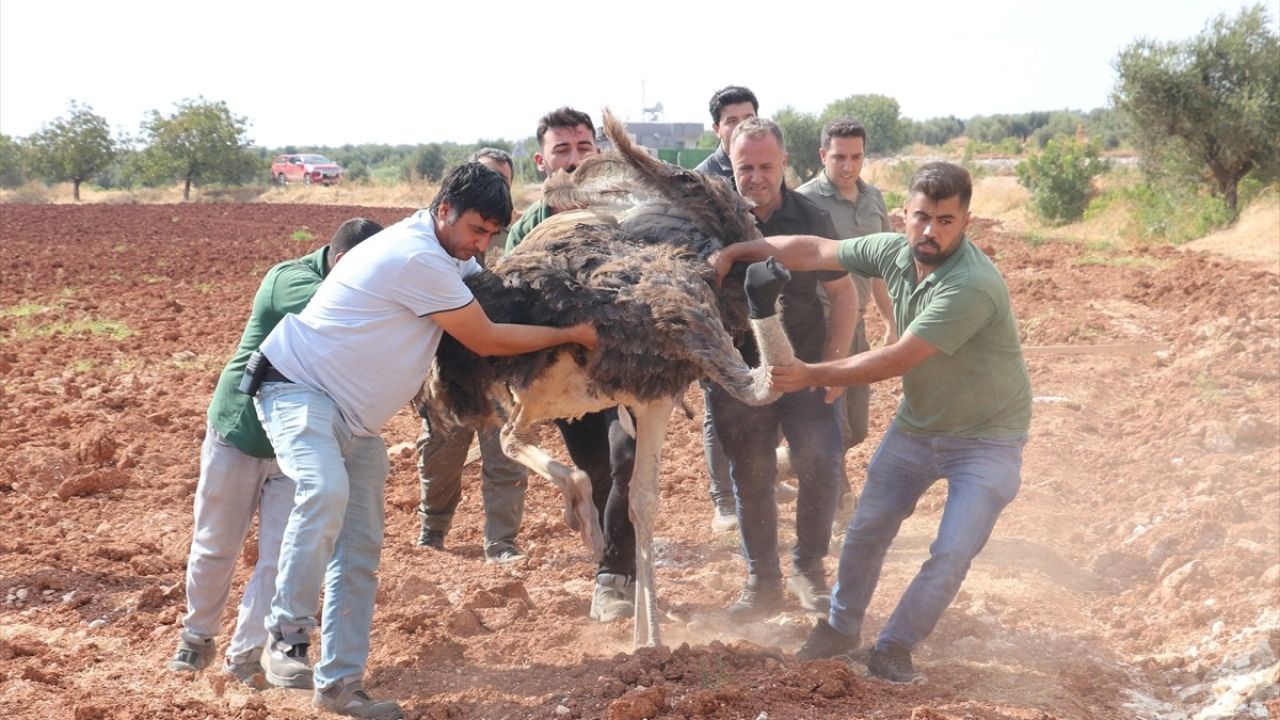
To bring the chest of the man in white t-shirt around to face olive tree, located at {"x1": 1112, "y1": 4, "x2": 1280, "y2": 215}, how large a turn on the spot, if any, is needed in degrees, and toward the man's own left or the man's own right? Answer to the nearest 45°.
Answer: approximately 45° to the man's own left

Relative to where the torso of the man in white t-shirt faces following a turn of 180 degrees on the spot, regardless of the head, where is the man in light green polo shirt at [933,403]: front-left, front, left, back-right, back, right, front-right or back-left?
back

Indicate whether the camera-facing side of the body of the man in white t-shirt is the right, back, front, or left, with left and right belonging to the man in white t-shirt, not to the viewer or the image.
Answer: right

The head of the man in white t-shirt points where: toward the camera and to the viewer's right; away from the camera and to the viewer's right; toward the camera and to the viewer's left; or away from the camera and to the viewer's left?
toward the camera and to the viewer's right

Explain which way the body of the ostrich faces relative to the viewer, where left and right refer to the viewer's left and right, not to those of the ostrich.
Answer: facing to the right of the viewer

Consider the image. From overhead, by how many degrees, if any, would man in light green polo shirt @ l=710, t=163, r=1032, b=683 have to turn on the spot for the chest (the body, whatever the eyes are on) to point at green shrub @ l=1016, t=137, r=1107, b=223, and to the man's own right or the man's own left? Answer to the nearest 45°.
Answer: approximately 135° to the man's own right

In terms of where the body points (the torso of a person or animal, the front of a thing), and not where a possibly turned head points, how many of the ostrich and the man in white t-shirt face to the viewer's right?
2

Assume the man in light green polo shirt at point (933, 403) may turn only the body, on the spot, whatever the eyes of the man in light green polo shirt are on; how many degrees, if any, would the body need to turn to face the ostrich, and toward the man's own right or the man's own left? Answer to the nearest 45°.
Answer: approximately 45° to the man's own right

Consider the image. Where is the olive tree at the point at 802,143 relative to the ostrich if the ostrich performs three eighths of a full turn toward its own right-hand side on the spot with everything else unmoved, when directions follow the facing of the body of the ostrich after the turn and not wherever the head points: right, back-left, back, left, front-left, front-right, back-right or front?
back-right

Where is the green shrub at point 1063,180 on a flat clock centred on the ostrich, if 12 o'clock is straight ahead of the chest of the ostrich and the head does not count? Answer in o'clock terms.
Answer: The green shrub is roughly at 10 o'clock from the ostrich.

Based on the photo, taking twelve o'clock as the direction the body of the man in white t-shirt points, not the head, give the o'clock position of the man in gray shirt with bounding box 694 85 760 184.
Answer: The man in gray shirt is roughly at 10 o'clock from the man in white t-shirt.

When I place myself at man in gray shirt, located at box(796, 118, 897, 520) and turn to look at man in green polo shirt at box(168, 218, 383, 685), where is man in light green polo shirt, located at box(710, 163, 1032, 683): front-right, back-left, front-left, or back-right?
front-left

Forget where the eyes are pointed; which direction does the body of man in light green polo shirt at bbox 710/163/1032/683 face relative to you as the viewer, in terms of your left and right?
facing the viewer and to the left of the viewer

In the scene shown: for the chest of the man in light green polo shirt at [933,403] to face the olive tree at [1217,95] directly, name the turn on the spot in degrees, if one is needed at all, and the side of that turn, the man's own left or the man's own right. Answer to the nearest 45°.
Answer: approximately 135° to the man's own right

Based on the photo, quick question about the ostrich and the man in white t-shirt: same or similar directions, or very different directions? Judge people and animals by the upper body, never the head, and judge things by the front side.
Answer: same or similar directions

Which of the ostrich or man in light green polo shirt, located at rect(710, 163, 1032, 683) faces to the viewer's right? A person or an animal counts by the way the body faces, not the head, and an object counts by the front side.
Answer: the ostrich

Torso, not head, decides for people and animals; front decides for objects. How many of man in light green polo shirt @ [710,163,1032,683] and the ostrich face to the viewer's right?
1
